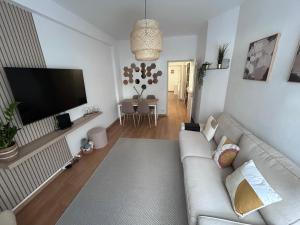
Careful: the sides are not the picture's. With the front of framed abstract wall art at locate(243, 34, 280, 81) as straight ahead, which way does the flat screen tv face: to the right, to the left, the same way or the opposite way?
the opposite way

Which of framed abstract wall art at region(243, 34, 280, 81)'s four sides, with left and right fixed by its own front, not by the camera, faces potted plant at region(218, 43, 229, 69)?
right

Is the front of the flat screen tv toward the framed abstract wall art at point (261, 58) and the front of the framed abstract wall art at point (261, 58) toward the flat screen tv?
yes

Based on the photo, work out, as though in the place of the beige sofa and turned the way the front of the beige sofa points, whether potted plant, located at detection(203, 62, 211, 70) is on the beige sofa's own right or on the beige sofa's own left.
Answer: on the beige sofa's own right

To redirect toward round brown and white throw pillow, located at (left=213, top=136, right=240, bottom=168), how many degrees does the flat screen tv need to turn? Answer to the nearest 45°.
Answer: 0° — it already faces it

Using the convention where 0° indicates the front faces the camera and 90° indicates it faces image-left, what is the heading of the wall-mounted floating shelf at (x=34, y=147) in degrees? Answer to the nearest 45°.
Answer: approximately 315°

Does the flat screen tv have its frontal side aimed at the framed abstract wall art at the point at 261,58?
yes

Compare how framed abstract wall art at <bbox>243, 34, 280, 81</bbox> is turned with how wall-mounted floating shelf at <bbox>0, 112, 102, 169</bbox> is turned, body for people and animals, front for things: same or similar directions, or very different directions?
very different directions

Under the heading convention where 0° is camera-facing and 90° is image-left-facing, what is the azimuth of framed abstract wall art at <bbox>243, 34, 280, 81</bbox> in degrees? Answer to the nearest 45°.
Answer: approximately 45°

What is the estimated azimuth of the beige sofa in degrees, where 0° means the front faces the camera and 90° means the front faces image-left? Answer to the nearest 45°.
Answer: approximately 45°

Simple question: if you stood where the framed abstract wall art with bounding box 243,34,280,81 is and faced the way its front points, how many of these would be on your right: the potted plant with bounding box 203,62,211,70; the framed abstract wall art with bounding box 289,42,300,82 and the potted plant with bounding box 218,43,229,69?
2
